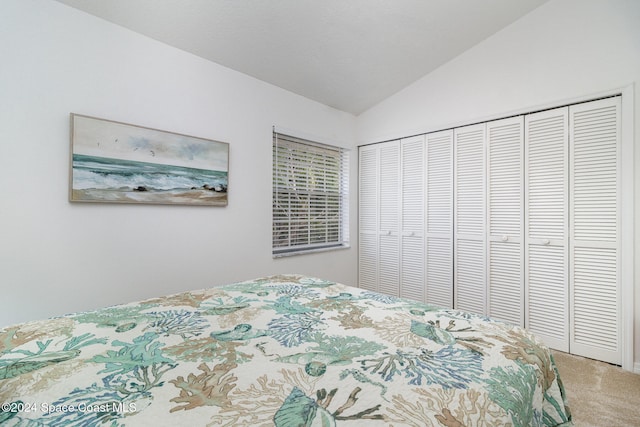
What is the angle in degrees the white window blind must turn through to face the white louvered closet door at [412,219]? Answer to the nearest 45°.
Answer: approximately 45° to its left

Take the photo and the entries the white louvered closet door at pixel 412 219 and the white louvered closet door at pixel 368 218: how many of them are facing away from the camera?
0

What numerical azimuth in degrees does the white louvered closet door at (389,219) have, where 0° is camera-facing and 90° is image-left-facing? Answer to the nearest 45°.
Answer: approximately 45°

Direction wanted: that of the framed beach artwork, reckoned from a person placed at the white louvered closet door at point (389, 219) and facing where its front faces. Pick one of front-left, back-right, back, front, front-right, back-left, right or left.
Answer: front

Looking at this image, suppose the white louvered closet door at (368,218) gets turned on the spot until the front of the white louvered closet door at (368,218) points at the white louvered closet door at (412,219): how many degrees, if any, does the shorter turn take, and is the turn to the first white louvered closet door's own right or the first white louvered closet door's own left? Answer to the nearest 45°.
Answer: approximately 90° to the first white louvered closet door's own left

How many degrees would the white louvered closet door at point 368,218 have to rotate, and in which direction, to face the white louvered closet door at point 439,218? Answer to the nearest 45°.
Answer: approximately 90° to its left

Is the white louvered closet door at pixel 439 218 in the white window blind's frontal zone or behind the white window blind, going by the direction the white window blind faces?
frontal zone

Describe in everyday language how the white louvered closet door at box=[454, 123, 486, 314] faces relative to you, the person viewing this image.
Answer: facing the viewer and to the left of the viewer

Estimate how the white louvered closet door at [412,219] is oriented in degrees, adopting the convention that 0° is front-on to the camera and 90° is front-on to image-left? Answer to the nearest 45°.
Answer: approximately 45°

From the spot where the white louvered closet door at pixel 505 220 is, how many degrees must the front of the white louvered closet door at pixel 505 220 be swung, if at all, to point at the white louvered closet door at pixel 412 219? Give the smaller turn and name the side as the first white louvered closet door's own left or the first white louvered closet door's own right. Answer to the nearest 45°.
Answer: approximately 45° to the first white louvered closet door's own right

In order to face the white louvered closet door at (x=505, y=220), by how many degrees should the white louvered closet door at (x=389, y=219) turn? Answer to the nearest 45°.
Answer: approximately 90° to its left

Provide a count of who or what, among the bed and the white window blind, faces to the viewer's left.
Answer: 0

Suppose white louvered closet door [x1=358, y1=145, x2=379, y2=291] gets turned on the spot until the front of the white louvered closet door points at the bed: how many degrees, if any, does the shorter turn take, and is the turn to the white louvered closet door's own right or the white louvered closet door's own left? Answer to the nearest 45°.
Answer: approximately 45° to the white louvered closet door's own left

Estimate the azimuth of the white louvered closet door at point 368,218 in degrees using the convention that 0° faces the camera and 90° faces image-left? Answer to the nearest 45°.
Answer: approximately 45°
